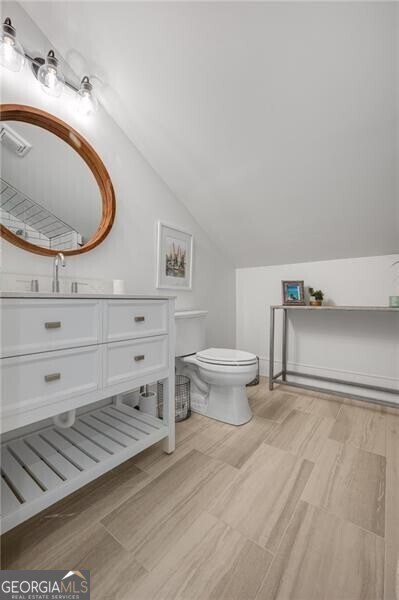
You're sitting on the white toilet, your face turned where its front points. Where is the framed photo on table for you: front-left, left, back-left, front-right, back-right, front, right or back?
left

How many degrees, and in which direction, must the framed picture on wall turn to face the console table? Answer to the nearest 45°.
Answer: approximately 45° to its left

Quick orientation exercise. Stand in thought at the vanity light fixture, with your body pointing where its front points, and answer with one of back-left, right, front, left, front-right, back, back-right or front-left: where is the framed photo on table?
front-left

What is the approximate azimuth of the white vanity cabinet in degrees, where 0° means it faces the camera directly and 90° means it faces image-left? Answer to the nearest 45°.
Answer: approximately 315°

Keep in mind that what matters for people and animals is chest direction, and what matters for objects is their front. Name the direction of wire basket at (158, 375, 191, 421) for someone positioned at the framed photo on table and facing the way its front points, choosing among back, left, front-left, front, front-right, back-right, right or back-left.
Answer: front-right

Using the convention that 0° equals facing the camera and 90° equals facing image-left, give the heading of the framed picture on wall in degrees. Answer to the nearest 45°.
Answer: approximately 315°

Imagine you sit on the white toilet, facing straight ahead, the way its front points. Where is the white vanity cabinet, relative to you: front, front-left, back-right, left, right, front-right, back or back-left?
right

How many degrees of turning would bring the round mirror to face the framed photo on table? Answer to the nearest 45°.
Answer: approximately 45° to its left

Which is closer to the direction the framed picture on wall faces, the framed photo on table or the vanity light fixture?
the framed photo on table

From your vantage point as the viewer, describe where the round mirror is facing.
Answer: facing the viewer and to the right of the viewer
